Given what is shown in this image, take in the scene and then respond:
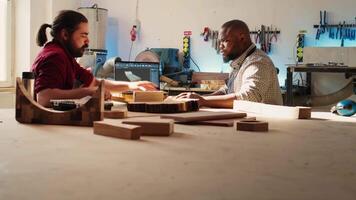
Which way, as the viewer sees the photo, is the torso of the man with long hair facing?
to the viewer's right

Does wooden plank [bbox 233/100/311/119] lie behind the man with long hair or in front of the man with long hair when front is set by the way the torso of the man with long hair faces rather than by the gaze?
in front

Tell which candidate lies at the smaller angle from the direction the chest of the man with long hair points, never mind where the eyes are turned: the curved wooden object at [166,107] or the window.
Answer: the curved wooden object

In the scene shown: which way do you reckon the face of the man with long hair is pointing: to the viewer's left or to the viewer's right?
to the viewer's right

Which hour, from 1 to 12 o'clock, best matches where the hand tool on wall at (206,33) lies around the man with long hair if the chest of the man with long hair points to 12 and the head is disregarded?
The hand tool on wall is roughly at 10 o'clock from the man with long hair.

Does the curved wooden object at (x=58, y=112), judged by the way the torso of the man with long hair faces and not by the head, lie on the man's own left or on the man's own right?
on the man's own right

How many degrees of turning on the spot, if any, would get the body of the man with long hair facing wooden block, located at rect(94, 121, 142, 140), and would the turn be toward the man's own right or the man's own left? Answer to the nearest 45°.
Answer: approximately 90° to the man's own right

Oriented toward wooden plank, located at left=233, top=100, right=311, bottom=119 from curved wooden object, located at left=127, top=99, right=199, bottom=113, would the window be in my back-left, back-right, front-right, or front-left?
back-left

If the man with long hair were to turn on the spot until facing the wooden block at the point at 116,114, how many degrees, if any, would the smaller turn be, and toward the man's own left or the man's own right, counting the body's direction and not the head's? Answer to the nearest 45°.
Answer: approximately 90° to the man's own right

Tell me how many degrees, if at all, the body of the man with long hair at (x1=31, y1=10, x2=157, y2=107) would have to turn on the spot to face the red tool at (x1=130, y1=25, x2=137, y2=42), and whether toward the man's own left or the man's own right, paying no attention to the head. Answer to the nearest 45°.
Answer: approximately 90° to the man's own left
